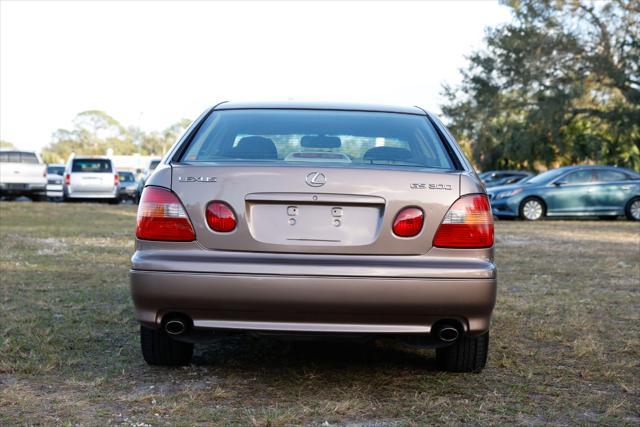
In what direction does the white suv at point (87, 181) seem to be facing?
away from the camera

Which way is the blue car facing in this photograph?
to the viewer's left

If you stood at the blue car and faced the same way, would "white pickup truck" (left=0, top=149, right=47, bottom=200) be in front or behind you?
in front

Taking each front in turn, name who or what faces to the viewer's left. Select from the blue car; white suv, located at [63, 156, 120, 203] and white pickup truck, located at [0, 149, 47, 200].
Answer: the blue car

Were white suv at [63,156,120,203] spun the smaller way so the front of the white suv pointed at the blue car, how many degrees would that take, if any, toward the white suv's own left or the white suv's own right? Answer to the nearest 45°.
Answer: approximately 135° to the white suv's own right

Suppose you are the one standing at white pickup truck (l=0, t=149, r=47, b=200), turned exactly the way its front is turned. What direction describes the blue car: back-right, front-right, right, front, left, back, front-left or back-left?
back-right

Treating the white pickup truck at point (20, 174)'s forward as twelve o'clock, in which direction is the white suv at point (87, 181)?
the white suv at point (87, 181) is roughly at 3 o'clock from the white pickup truck at point (20, 174).

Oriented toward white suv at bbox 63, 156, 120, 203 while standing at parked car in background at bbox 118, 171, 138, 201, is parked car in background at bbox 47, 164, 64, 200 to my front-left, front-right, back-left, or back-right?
front-right

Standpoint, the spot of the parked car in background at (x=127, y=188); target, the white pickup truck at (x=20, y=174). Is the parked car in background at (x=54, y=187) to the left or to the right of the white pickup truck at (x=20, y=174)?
right

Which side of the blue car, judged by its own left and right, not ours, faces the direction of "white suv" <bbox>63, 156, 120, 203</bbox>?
front

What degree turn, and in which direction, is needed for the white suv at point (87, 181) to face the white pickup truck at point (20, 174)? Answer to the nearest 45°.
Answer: approximately 90° to its left

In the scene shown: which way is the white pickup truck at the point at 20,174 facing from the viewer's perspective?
away from the camera

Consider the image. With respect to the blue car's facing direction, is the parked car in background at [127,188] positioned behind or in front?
in front

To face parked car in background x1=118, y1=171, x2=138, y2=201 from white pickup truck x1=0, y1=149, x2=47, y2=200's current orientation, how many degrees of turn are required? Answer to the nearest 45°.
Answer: approximately 45° to its right
